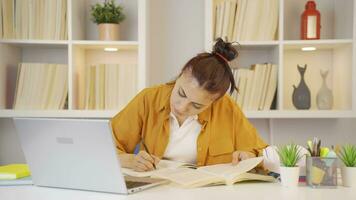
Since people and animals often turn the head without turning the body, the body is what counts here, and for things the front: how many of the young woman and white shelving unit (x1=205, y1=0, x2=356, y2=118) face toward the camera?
2

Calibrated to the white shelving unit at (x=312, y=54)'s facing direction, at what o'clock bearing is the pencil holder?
The pencil holder is roughly at 12 o'clock from the white shelving unit.

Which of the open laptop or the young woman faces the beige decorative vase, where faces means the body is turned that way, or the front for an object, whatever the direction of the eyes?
the open laptop

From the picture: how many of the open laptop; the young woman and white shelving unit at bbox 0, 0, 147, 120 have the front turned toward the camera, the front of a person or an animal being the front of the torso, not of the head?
2

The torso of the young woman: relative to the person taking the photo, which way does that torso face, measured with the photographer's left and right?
facing the viewer

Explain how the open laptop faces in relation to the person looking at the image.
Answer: facing away from the viewer and to the right of the viewer

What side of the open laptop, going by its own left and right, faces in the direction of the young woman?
front

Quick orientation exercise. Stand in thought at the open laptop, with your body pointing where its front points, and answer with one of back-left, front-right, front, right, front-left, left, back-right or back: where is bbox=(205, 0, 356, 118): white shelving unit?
front

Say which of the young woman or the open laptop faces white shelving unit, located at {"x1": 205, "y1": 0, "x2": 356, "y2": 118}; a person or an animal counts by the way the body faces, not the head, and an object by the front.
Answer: the open laptop

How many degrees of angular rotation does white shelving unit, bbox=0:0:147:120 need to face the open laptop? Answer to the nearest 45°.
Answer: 0° — it already faces it

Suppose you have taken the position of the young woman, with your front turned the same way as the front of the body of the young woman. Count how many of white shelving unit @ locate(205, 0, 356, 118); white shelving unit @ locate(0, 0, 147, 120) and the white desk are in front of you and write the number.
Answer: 1

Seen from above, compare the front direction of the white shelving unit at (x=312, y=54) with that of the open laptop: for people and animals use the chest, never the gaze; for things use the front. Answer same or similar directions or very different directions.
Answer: very different directions

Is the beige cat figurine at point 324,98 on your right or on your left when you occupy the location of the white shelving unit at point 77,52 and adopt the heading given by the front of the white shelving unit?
on your left

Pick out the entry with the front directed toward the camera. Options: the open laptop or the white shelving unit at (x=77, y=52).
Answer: the white shelving unit

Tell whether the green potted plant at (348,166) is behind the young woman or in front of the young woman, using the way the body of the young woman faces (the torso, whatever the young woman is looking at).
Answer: in front

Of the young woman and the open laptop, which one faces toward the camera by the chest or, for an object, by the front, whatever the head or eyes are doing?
the young woman

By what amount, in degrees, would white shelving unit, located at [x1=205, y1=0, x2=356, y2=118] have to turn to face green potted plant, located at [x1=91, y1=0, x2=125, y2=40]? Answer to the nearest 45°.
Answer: approximately 90° to its right

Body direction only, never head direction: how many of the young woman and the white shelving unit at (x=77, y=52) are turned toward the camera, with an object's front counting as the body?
2

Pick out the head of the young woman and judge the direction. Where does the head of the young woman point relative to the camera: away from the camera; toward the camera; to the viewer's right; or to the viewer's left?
toward the camera

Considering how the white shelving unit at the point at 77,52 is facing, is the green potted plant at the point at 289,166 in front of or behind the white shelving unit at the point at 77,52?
in front

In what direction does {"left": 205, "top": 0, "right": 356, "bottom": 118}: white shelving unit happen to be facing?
toward the camera
